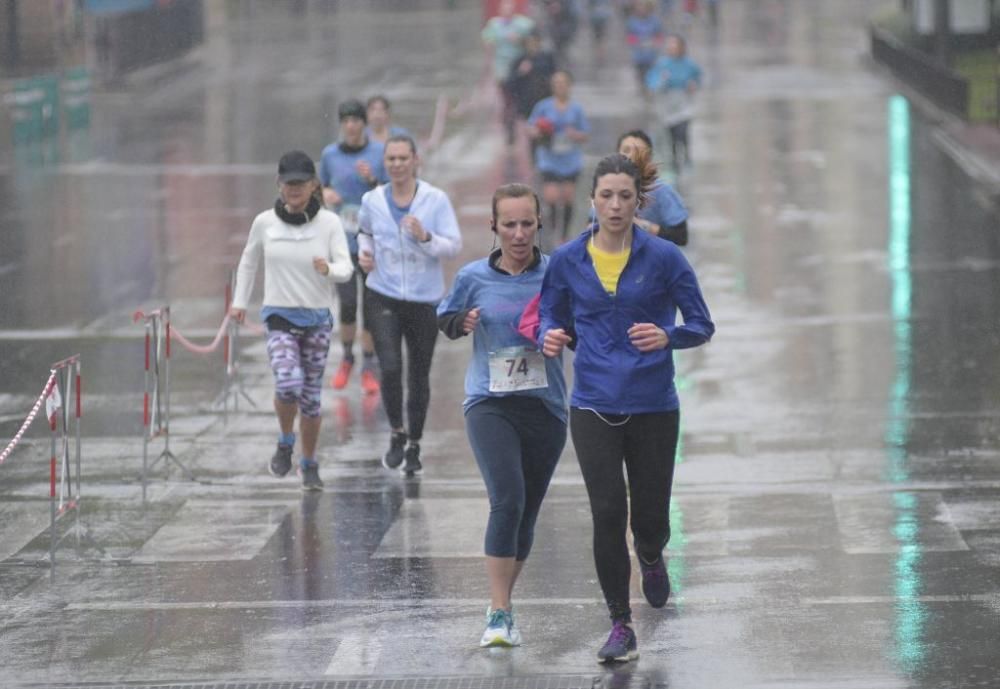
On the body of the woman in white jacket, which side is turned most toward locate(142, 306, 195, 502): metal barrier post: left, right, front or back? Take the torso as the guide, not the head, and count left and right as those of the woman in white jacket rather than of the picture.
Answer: right

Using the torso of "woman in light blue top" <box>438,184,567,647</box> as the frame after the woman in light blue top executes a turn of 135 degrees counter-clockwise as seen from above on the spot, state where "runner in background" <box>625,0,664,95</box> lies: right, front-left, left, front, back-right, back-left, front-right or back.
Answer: front-left

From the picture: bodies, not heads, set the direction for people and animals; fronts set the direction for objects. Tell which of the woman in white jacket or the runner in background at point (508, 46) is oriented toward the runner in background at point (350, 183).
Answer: the runner in background at point (508, 46)

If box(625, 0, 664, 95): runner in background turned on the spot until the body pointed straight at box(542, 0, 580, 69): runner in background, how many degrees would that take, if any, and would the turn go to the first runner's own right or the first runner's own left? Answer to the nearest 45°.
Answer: approximately 180°

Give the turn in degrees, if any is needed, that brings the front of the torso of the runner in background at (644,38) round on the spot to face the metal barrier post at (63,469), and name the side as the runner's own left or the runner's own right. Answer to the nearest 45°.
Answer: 0° — they already face it

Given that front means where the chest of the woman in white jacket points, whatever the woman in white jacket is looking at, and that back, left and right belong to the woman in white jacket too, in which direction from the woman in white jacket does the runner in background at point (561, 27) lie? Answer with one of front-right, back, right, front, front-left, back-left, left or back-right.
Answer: back

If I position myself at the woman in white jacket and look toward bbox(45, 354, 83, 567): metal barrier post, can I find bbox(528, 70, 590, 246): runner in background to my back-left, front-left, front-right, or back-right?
back-right

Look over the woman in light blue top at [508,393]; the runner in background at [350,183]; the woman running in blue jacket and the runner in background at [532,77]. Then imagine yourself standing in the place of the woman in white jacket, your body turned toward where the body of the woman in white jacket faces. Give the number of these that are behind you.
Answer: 2
